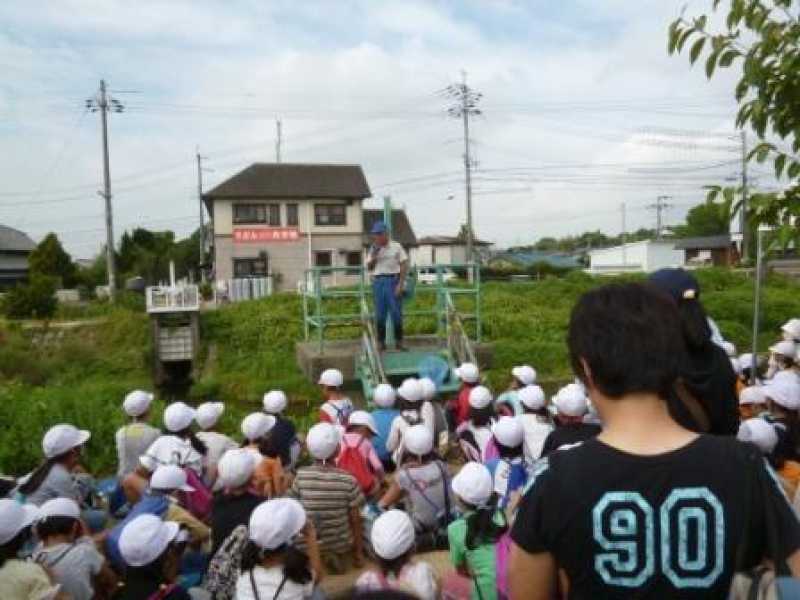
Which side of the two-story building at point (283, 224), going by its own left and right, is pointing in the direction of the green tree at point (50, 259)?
right

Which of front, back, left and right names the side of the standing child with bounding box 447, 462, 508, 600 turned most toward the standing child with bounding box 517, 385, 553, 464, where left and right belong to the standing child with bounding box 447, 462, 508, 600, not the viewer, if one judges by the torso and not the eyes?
front

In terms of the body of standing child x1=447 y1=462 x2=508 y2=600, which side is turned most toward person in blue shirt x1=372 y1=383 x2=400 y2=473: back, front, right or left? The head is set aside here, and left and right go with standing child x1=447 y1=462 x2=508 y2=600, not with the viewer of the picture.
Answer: front

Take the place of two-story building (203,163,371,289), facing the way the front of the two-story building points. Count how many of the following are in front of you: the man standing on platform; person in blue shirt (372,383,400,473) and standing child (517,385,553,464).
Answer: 3

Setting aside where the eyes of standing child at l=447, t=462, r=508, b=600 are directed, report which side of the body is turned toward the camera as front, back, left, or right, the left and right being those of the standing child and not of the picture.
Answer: back

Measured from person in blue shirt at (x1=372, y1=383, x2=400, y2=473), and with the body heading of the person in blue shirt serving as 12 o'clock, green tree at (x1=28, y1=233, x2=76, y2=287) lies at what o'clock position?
The green tree is roughly at 11 o'clock from the person in blue shirt.

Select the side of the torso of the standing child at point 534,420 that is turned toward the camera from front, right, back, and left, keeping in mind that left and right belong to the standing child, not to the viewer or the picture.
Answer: back

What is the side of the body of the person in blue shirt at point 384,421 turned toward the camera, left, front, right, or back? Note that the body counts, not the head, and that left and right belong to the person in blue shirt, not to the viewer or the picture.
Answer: back

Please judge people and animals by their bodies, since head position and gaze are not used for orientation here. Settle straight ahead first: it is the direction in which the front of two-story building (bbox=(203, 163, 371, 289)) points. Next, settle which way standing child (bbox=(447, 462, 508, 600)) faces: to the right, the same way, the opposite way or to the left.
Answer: the opposite way

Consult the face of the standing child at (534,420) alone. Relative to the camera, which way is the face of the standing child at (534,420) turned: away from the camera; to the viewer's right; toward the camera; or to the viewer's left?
away from the camera

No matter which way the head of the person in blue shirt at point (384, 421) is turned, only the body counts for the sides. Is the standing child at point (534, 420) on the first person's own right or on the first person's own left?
on the first person's own right
